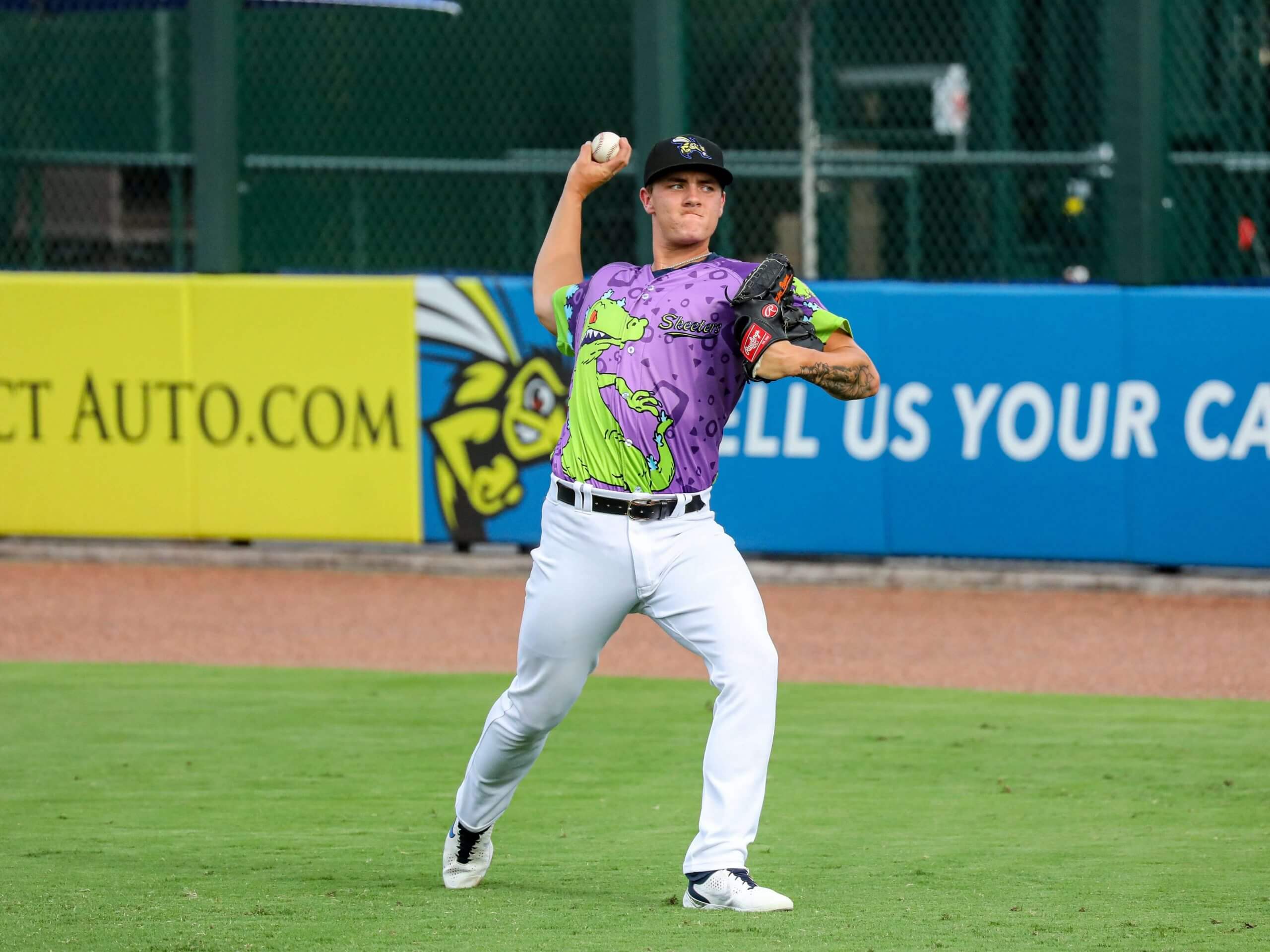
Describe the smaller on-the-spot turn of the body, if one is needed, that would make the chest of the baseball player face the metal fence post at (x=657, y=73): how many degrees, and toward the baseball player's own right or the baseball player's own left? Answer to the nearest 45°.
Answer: approximately 180°

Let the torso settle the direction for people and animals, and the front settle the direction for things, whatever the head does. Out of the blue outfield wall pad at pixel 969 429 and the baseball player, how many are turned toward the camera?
2

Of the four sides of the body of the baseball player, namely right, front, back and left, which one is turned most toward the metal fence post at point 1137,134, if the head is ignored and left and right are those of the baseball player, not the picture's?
back

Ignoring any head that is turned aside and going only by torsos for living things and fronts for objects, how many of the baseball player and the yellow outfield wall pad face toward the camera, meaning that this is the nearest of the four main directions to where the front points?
2

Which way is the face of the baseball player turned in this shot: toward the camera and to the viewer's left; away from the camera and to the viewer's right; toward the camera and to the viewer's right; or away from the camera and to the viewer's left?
toward the camera and to the viewer's right

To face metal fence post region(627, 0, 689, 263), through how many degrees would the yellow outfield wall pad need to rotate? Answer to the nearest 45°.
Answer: approximately 90° to its left

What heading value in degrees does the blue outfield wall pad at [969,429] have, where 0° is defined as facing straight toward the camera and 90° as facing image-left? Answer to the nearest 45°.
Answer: approximately 0°

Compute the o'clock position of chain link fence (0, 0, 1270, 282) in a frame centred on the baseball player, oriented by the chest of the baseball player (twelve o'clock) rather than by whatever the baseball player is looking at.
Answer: The chain link fence is roughly at 6 o'clock from the baseball player.
